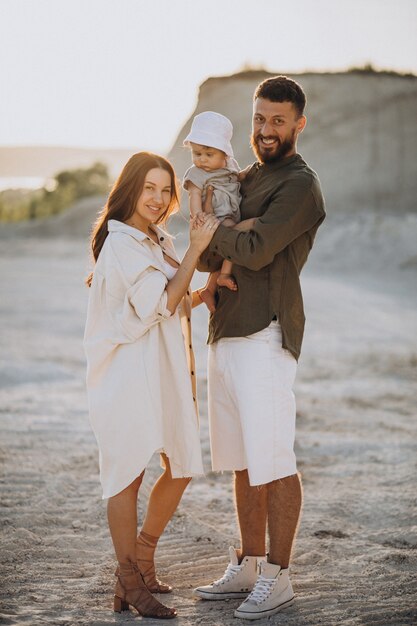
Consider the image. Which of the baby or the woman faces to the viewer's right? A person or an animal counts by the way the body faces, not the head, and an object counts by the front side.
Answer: the woman

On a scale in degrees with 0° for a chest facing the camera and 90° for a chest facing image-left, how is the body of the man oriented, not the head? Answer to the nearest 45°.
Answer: approximately 45°

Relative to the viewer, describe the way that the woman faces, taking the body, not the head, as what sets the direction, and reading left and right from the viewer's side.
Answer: facing to the right of the viewer

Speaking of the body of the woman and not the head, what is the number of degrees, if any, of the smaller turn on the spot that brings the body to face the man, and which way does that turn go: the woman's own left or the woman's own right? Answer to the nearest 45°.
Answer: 0° — they already face them

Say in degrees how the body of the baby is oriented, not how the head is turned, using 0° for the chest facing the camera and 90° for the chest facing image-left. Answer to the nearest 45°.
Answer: approximately 45°
